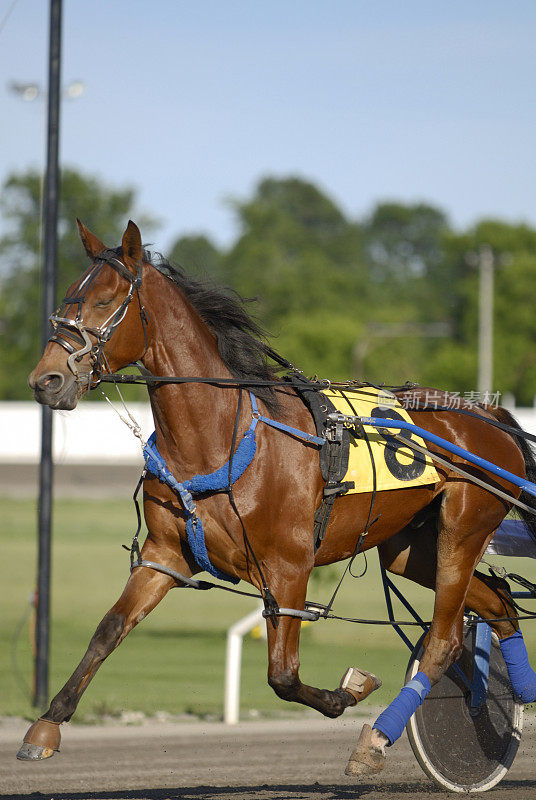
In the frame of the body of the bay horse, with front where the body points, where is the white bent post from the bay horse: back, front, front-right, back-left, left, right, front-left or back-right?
back-right

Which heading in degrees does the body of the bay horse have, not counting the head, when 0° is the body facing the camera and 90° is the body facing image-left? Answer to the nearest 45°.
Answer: approximately 45°

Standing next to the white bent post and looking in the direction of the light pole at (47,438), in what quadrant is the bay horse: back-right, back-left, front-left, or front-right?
back-left

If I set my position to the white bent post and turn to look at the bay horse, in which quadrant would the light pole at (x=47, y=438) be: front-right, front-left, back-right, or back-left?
back-right
